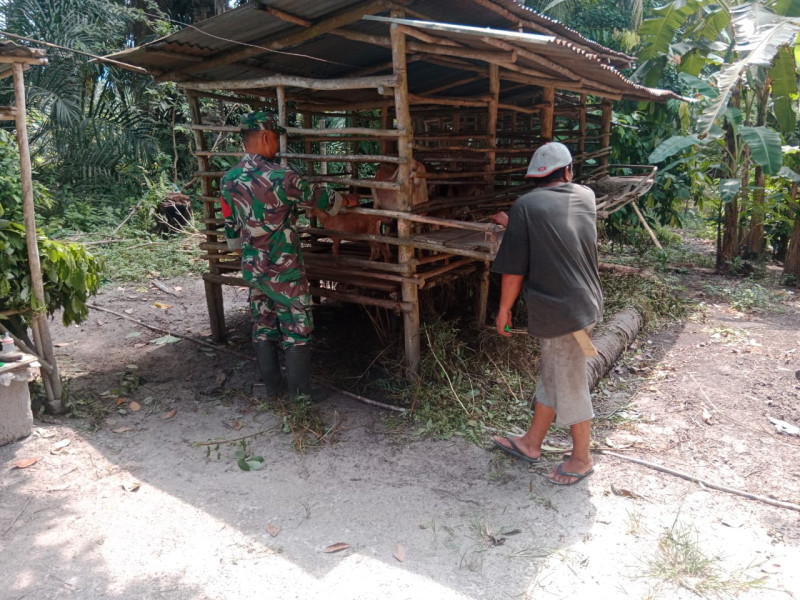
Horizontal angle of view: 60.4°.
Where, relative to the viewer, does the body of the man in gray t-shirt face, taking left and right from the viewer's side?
facing away from the viewer and to the left of the viewer

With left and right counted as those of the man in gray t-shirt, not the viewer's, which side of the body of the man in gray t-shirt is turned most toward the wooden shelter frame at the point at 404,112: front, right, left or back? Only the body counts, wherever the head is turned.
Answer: front

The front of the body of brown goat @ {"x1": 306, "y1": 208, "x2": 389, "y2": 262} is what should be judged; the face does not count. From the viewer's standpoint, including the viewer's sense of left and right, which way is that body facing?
facing to the left of the viewer

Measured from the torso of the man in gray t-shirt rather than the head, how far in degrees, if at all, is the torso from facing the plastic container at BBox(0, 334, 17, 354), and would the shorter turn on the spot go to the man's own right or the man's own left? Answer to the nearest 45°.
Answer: approximately 45° to the man's own left

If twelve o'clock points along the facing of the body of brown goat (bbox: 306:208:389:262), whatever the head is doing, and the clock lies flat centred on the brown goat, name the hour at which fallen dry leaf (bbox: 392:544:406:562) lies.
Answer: The fallen dry leaf is roughly at 9 o'clock from the brown goat.

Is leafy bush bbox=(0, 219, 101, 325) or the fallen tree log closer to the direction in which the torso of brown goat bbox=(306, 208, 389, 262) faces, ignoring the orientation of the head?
the leafy bush

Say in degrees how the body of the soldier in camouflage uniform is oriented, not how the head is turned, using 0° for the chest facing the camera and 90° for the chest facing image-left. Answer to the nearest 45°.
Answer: approximately 225°

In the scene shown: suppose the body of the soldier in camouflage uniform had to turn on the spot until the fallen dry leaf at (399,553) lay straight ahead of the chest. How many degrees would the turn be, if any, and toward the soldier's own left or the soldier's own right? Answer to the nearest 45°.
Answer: approximately 135° to the soldier's own right

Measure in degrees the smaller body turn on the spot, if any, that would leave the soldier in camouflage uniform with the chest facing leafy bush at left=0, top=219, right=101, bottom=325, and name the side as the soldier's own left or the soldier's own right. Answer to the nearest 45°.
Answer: approximately 135° to the soldier's own left

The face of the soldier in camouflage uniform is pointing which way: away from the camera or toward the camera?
away from the camera

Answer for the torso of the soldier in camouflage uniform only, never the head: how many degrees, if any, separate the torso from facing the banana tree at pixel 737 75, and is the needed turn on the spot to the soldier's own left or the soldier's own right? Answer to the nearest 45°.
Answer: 0° — they already face it

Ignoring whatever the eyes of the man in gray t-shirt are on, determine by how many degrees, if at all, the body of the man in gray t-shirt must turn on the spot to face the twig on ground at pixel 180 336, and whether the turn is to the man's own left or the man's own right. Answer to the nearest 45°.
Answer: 0° — they already face it

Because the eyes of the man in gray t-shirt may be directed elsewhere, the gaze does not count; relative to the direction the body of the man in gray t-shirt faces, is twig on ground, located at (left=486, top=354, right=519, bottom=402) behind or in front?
in front

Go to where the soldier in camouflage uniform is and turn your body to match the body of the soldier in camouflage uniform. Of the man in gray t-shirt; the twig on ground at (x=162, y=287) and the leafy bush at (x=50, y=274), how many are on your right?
1
